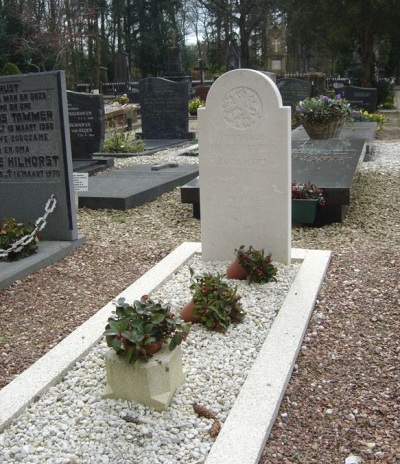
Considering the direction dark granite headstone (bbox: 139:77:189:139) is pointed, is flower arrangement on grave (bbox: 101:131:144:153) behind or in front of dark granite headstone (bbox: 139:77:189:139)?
in front

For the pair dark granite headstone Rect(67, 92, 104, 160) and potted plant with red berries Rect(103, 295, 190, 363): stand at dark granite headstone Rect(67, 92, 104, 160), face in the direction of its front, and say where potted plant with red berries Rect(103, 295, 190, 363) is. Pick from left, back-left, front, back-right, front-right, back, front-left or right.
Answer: front

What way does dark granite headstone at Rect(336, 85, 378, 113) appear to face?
toward the camera

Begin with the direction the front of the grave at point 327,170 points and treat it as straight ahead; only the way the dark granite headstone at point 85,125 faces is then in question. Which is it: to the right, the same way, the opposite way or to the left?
the same way

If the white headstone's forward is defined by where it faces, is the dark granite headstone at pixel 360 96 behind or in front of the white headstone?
behind

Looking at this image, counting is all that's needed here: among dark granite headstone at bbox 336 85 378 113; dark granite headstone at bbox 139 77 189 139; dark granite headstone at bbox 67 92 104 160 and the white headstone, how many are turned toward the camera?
4

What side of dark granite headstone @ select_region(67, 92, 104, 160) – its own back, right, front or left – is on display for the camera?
front

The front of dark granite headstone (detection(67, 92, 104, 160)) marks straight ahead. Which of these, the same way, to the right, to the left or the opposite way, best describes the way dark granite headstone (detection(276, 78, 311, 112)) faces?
the same way

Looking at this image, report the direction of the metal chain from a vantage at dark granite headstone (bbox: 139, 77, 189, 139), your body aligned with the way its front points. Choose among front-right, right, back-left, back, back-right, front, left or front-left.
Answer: front

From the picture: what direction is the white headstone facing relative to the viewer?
toward the camera

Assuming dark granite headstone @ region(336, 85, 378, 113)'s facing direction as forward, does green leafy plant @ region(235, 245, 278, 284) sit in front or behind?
in front

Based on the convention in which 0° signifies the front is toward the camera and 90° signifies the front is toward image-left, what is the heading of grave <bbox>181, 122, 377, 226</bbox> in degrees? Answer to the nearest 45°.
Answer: approximately 0°

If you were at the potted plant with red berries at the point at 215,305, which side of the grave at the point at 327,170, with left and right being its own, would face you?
front

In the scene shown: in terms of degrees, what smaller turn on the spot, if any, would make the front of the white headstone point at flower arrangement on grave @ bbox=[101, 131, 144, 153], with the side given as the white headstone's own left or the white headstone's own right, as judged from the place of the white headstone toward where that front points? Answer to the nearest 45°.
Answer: approximately 180°

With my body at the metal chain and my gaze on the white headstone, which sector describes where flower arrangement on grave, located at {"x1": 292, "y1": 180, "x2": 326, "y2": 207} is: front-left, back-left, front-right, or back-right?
front-left
